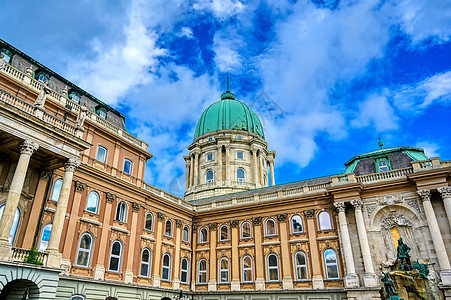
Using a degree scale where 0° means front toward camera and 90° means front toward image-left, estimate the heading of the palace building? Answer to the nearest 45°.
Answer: approximately 0°
